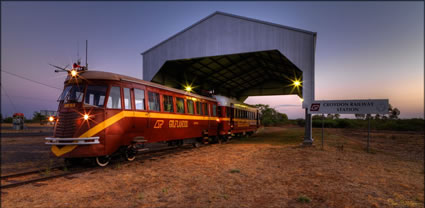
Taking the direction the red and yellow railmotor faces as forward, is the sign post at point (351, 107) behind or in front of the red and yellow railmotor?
behind

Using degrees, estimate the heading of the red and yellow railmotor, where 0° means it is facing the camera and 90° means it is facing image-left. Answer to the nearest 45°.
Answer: approximately 45°

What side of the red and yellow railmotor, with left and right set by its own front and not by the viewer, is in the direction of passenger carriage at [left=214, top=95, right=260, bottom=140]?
back
